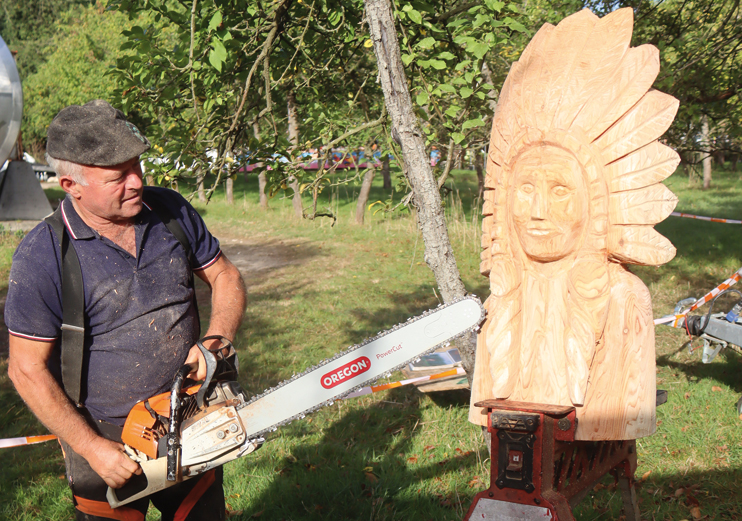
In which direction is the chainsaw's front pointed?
to the viewer's right

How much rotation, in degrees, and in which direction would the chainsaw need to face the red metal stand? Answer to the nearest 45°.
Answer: approximately 45° to its right

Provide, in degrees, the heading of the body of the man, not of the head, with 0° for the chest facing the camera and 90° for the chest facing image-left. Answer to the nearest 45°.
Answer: approximately 315°
